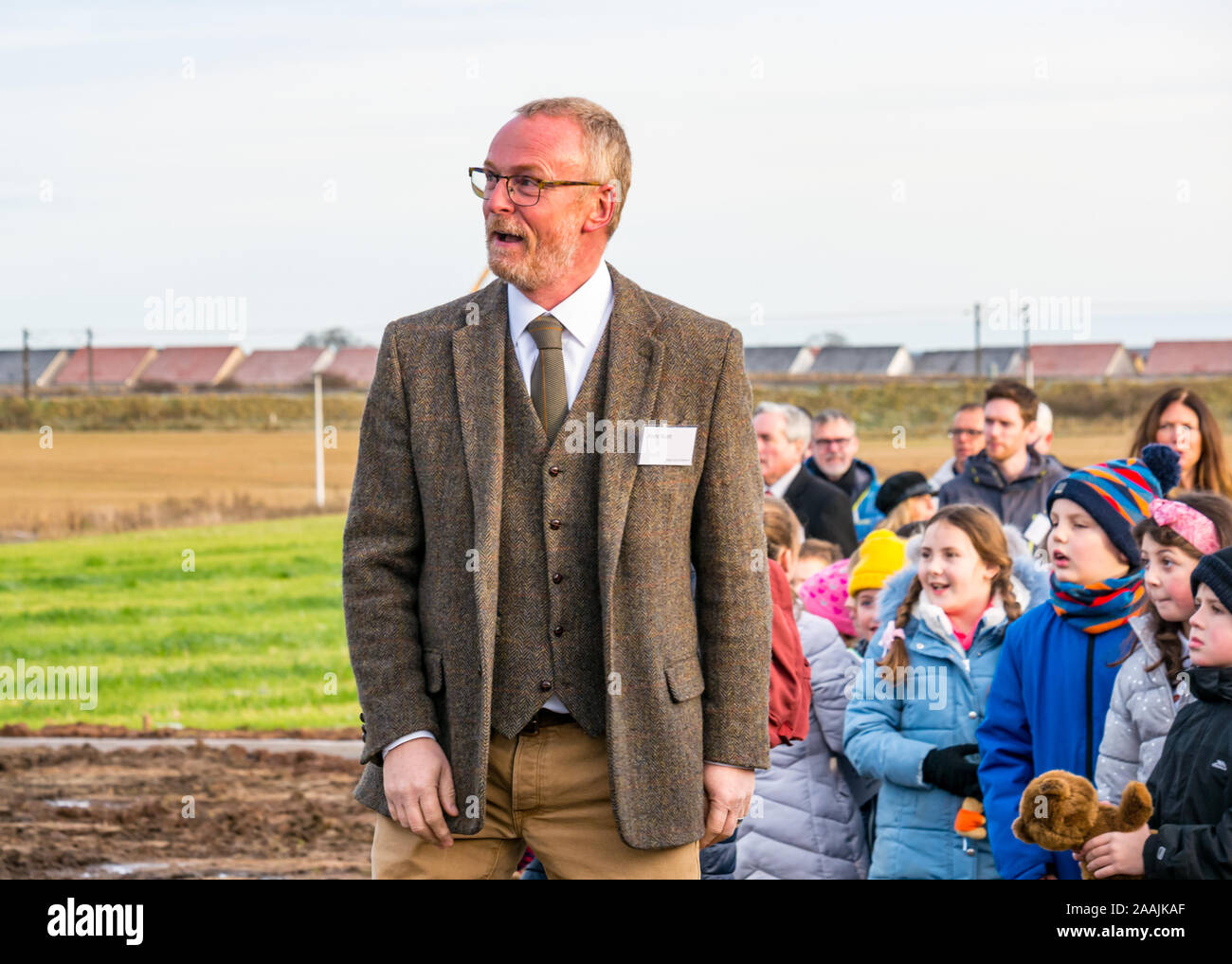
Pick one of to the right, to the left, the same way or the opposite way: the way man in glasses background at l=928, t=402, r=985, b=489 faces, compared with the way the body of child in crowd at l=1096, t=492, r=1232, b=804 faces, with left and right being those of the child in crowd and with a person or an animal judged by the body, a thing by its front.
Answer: the same way

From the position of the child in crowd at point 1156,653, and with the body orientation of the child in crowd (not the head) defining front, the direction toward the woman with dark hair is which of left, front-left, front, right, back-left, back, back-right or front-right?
back-right

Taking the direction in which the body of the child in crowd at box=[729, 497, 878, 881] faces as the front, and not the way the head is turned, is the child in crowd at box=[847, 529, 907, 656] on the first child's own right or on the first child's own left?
on the first child's own right

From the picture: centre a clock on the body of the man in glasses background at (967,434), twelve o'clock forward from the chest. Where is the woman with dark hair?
The woman with dark hair is roughly at 10 o'clock from the man in glasses background.

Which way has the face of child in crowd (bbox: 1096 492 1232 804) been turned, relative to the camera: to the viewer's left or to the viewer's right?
to the viewer's left

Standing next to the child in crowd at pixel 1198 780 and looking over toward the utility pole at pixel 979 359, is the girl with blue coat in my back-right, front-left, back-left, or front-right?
front-left

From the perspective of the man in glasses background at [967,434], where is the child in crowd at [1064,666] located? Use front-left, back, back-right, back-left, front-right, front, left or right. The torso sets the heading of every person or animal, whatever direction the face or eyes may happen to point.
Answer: front-left

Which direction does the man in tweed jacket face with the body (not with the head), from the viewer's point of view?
toward the camera

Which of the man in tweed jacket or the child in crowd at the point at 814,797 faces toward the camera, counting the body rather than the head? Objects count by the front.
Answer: the man in tweed jacket

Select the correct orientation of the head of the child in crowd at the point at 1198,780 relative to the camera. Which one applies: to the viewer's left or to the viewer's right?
to the viewer's left

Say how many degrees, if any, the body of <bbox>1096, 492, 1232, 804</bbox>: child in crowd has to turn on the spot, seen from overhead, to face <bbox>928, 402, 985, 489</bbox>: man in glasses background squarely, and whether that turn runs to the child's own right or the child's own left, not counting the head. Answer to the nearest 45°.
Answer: approximately 135° to the child's own right

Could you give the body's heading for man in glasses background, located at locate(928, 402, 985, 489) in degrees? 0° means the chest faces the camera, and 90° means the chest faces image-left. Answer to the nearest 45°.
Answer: approximately 45°

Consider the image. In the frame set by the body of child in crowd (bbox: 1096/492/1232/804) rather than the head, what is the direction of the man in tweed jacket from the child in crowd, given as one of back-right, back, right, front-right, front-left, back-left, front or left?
front

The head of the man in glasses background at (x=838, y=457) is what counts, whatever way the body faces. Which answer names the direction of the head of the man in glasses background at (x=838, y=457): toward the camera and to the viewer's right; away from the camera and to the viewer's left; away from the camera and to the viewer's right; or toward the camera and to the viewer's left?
toward the camera and to the viewer's left
